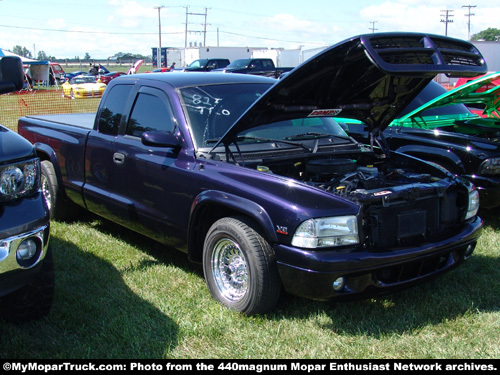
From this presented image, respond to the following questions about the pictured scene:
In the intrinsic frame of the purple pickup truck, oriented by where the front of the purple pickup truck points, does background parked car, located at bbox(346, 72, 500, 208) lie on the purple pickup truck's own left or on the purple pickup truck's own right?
on the purple pickup truck's own left

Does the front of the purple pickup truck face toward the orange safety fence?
no

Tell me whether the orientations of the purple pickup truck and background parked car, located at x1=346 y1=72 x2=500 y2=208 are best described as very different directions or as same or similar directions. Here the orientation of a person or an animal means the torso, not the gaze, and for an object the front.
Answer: same or similar directions

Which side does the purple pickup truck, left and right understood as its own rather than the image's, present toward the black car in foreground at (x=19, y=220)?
right

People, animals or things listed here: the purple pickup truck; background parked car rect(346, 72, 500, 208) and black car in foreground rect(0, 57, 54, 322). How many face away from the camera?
0

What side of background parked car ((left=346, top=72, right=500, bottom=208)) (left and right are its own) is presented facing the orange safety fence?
back

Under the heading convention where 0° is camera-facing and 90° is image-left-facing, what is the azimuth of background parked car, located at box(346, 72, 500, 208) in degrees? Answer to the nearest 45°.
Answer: approximately 315°

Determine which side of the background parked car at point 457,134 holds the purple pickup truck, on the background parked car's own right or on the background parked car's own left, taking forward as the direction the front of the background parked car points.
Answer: on the background parked car's own right

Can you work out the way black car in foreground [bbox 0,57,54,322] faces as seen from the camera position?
facing the viewer and to the right of the viewer

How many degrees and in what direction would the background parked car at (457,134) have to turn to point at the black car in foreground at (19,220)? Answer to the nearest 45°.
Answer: approximately 90° to its right

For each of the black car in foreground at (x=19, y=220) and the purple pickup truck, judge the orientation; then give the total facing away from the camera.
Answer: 0

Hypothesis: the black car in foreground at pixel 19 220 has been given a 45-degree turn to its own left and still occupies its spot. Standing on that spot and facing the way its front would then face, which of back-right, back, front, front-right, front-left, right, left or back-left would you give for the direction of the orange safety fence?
left
